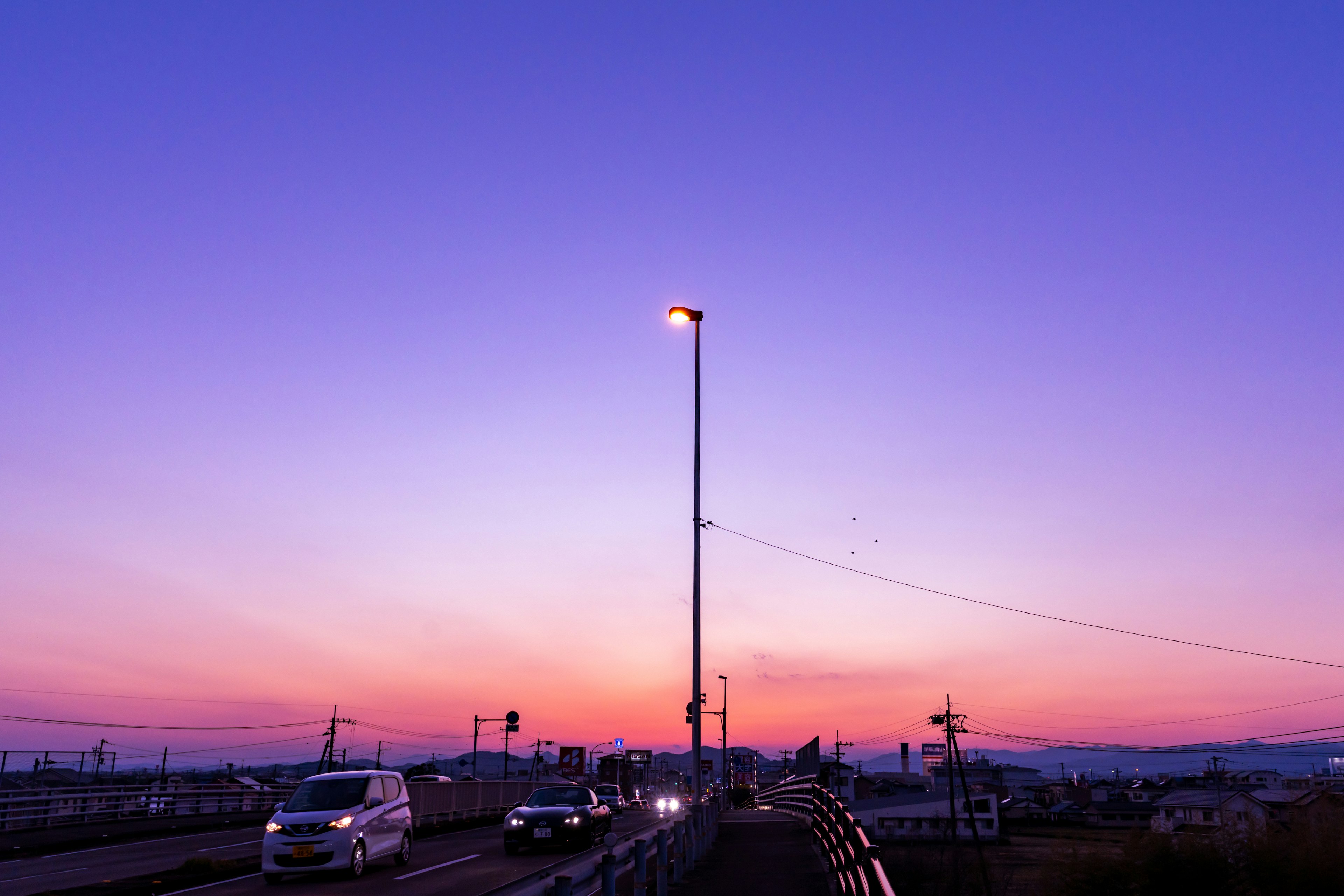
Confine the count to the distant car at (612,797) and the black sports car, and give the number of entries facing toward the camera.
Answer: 2

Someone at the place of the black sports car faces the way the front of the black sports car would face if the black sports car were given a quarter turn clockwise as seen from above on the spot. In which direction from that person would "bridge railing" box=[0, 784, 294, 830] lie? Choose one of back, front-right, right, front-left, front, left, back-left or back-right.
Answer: front-right

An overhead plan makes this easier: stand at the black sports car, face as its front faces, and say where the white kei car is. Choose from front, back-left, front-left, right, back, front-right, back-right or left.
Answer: front-right

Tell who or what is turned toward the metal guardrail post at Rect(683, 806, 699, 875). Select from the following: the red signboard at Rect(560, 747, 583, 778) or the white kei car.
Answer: the red signboard

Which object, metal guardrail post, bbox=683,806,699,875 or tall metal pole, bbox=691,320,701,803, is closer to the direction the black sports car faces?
the metal guardrail post

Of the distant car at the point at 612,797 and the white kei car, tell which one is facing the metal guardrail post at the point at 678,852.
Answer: the distant car

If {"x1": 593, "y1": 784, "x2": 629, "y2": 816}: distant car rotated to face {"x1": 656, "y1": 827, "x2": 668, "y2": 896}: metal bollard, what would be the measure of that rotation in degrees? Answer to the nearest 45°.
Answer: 0° — it already faces it

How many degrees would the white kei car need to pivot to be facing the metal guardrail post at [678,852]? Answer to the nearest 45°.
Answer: approximately 90° to its left

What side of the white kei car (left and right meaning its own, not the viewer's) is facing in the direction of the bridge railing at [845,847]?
left

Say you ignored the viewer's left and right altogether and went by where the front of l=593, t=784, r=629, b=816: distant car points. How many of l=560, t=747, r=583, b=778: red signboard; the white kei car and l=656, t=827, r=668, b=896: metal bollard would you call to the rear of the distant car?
1

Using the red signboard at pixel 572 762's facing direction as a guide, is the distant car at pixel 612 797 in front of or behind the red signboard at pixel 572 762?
in front

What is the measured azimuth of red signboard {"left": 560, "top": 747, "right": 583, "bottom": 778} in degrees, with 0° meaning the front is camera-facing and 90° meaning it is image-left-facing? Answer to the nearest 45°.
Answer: approximately 0°
